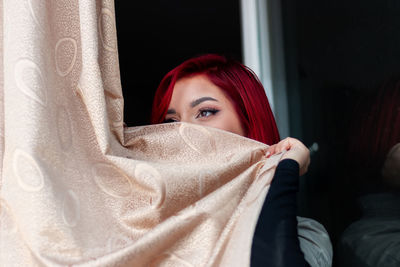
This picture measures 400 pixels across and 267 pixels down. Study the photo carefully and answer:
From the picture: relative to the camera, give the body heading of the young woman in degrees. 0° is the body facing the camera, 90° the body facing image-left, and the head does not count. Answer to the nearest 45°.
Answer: approximately 45°
